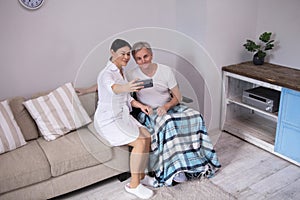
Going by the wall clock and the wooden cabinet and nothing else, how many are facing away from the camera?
0

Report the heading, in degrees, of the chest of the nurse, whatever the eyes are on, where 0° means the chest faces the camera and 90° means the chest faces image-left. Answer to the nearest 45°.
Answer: approximately 315°

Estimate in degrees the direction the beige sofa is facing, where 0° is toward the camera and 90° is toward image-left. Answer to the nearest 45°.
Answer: approximately 315°

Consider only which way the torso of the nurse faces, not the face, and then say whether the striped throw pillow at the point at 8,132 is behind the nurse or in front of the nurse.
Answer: behind

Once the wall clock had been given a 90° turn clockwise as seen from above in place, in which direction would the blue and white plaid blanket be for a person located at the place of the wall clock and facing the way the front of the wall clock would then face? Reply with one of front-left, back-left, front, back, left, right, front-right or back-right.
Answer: back-left

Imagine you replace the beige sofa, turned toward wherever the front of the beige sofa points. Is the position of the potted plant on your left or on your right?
on your left
